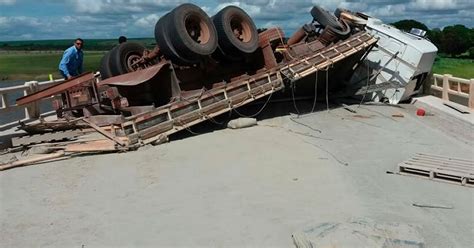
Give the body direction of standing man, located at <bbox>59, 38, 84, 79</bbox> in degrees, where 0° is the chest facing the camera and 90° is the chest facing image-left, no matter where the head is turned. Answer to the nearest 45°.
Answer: approximately 315°

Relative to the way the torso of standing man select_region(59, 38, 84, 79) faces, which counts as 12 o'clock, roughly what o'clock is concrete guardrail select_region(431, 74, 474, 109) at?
The concrete guardrail is roughly at 11 o'clock from the standing man.

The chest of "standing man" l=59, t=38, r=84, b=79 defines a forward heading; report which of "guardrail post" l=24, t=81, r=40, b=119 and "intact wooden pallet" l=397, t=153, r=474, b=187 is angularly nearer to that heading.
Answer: the intact wooden pallet

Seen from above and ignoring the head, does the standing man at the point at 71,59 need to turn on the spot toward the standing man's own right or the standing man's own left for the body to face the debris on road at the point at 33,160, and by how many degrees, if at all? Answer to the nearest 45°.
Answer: approximately 45° to the standing man's own right

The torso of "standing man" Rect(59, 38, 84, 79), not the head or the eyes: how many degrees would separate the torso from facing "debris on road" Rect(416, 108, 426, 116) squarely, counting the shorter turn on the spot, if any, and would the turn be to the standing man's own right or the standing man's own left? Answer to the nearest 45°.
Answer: approximately 45° to the standing man's own left

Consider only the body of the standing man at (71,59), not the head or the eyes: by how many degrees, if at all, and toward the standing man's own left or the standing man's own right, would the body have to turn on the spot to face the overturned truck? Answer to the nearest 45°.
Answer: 0° — they already face it

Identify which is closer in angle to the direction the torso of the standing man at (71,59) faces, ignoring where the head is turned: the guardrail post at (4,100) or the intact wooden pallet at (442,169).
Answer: the intact wooden pallet

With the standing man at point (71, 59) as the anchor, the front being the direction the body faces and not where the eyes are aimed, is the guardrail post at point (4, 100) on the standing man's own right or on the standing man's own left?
on the standing man's own right

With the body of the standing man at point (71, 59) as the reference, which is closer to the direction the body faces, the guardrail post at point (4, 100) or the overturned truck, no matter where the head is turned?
the overturned truck
